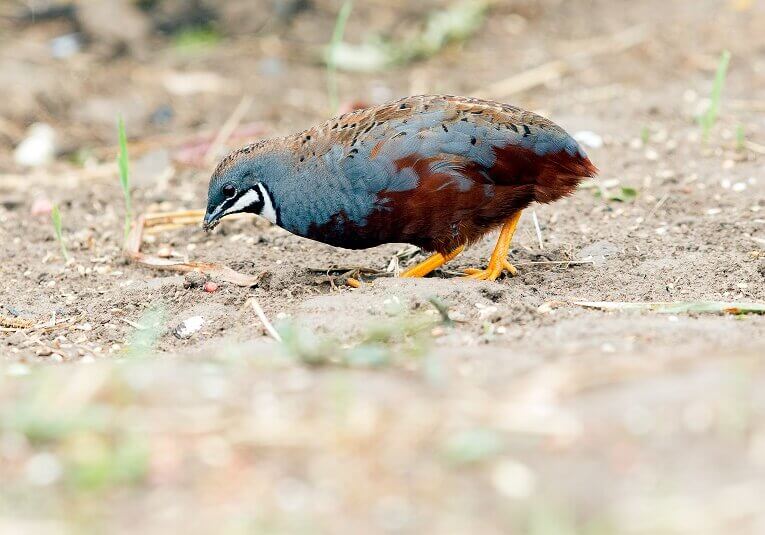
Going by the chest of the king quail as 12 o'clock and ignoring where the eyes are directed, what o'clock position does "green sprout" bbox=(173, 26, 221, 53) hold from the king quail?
The green sprout is roughly at 2 o'clock from the king quail.

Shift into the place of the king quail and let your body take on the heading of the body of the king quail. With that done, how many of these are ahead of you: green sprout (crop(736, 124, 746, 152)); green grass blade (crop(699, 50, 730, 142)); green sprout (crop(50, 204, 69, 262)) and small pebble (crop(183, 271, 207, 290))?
2

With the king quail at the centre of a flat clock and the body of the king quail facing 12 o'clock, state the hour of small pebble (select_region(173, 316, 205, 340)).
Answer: The small pebble is roughly at 11 o'clock from the king quail.

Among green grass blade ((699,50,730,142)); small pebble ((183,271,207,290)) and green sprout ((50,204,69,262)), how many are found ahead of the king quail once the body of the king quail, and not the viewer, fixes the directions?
2

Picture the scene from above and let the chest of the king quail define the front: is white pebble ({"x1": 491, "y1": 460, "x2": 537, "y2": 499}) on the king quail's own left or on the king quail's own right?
on the king quail's own left

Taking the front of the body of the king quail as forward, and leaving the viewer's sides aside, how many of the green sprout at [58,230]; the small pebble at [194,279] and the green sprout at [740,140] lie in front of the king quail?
2

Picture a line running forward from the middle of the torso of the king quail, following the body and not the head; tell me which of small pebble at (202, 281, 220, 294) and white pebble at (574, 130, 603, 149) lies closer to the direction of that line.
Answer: the small pebble

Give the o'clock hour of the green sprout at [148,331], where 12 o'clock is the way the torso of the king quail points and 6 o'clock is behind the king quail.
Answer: The green sprout is roughly at 11 o'clock from the king quail.

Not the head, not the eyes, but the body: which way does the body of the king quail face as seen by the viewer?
to the viewer's left
